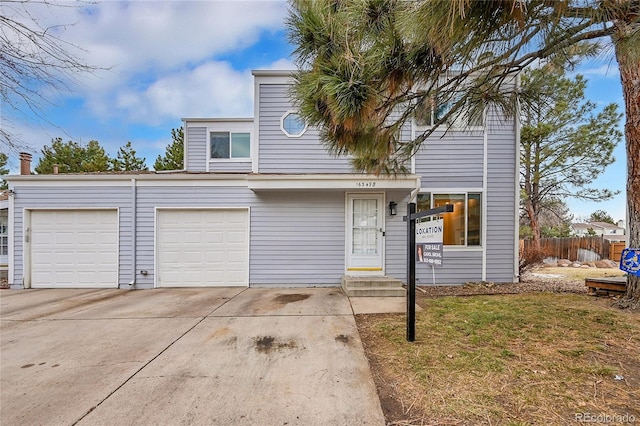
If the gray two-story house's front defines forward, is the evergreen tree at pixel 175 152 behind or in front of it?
behind

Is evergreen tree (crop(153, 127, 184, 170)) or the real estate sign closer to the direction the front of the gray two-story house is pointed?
the real estate sign

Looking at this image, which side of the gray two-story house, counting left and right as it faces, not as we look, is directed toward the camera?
front

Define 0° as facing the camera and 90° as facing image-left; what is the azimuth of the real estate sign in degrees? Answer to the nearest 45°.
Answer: approximately 45°

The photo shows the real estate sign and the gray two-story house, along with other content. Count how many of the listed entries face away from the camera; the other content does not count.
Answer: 0

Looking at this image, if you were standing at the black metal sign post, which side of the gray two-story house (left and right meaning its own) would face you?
front

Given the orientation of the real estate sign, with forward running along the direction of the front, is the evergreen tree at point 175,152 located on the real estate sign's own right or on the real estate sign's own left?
on the real estate sign's own right

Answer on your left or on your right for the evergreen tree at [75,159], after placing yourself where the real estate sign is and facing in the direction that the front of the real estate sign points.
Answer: on your right

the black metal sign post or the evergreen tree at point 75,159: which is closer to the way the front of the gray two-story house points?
the black metal sign post
